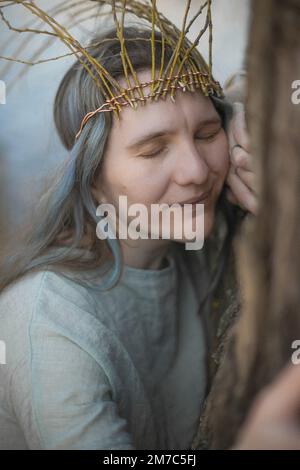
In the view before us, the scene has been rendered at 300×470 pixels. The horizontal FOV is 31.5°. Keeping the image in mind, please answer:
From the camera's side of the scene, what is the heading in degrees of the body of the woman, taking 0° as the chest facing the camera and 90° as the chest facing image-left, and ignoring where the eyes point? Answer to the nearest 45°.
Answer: approximately 315°

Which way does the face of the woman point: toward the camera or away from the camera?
toward the camera
